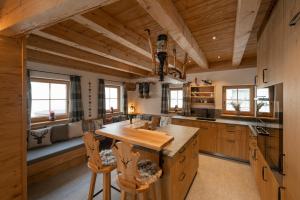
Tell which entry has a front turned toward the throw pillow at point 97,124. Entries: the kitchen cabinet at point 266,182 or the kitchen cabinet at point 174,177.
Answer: the kitchen cabinet at point 266,182

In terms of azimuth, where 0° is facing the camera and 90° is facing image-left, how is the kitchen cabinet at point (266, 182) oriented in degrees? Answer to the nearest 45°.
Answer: approximately 90°

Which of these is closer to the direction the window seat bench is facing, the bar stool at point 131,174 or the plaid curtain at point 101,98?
the bar stool

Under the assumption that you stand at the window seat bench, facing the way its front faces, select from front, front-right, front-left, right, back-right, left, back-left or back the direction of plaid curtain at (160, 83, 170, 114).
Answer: front-left

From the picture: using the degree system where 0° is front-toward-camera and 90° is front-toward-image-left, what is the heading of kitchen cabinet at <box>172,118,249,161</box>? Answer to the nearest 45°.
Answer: approximately 45°

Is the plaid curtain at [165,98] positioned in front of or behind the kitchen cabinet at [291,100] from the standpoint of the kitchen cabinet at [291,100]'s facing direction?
in front

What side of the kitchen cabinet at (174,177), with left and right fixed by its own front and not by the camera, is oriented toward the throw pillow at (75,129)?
back

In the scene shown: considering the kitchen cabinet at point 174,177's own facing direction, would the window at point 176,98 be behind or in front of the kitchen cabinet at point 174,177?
behind

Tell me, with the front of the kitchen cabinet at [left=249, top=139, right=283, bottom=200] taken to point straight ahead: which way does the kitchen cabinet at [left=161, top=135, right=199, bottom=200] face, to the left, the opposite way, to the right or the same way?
the opposite way

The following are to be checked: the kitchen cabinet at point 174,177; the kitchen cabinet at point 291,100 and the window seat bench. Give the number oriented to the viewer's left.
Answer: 1

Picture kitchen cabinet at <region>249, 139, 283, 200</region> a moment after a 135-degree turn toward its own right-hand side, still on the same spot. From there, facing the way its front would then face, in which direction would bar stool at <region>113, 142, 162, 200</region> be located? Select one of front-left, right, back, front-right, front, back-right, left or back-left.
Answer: back

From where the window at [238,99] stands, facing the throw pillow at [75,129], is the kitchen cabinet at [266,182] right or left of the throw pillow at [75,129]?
left
